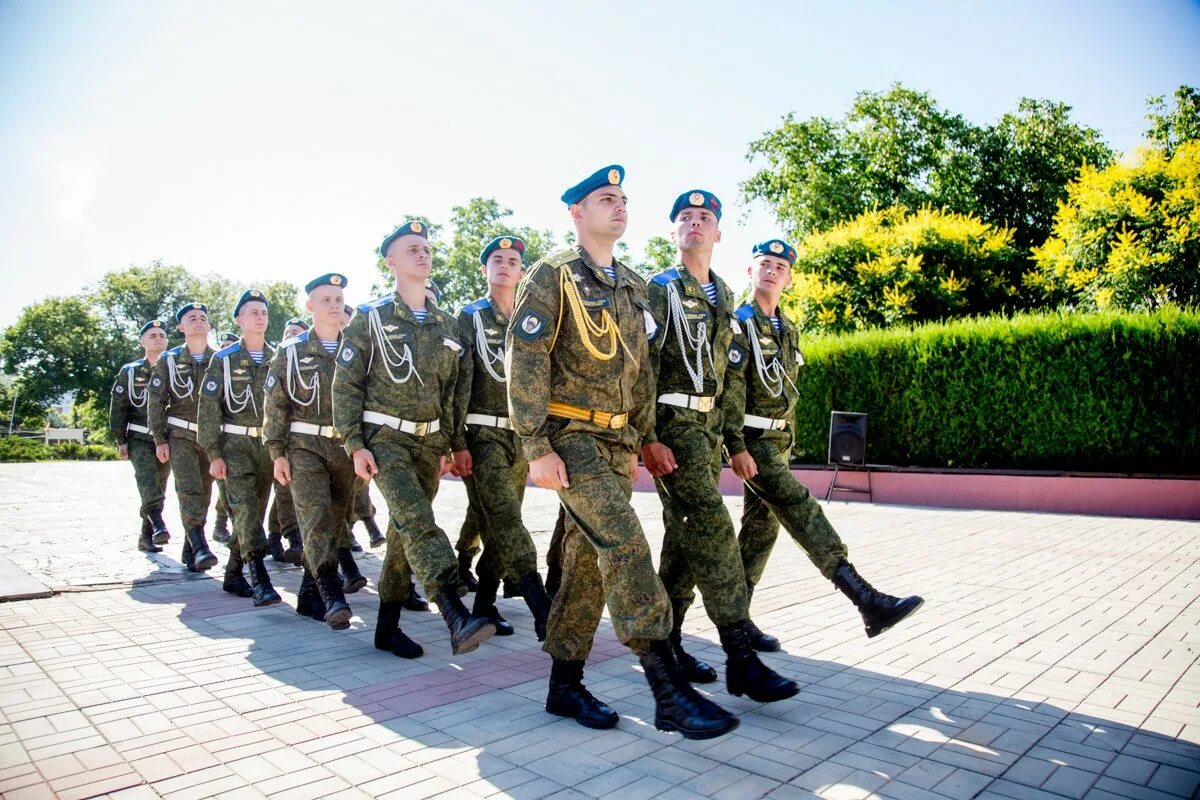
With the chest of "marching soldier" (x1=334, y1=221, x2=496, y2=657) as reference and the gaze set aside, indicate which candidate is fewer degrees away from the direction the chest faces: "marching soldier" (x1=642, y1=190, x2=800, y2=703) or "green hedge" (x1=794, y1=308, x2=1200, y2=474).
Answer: the marching soldier

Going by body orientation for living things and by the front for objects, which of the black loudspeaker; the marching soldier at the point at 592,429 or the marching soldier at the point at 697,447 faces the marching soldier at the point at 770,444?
the black loudspeaker
